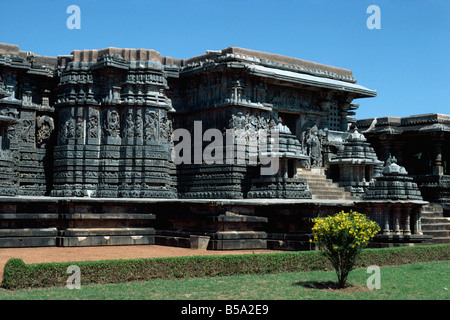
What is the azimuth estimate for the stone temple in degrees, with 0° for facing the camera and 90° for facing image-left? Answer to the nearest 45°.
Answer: approximately 315°

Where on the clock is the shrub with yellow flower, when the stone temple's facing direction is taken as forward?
The shrub with yellow flower is roughly at 1 o'clock from the stone temple.
